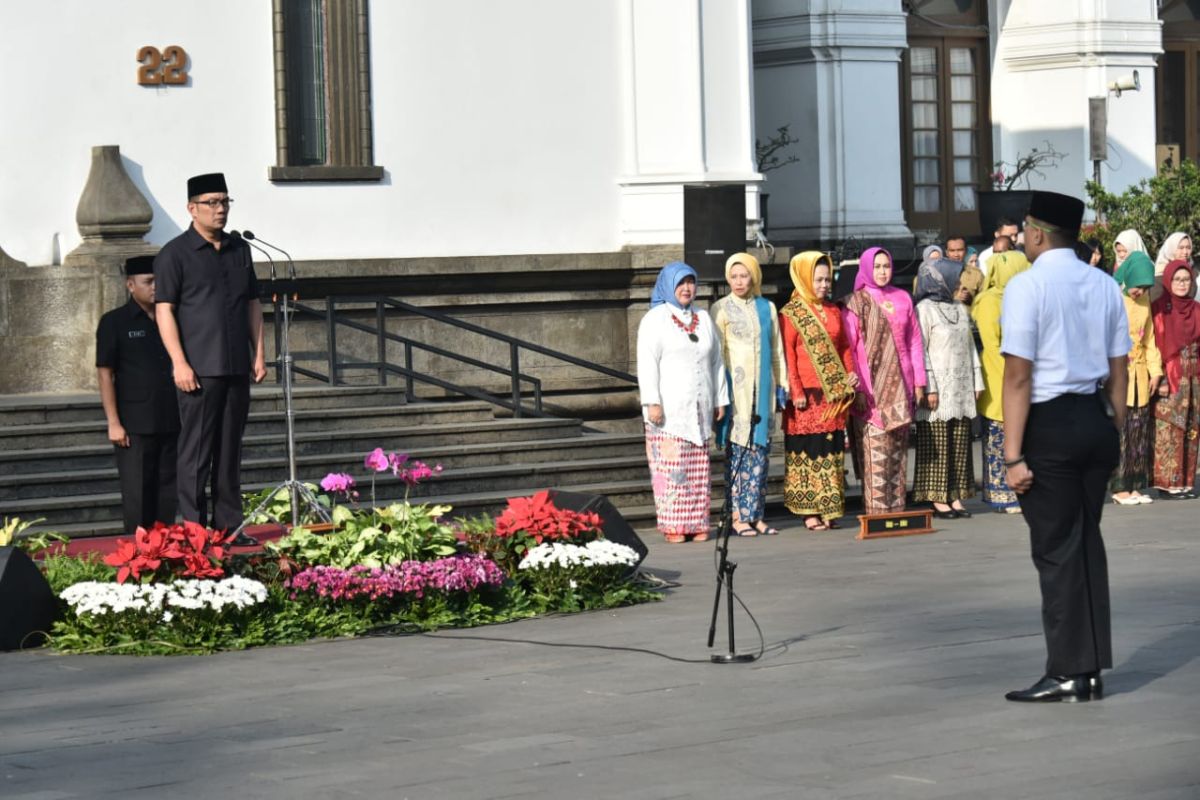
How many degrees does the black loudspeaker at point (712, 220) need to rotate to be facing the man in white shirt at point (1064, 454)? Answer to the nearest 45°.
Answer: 0° — it already faces them

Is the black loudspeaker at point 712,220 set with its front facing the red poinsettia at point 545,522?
yes

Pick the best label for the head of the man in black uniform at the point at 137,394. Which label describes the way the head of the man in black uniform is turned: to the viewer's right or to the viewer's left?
to the viewer's right

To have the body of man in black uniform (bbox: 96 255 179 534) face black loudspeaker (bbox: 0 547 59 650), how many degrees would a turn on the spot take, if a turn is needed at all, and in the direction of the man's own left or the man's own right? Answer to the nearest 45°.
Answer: approximately 45° to the man's own right

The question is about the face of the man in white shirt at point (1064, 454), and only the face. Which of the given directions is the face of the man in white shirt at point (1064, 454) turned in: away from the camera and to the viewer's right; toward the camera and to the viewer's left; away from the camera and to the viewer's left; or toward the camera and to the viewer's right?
away from the camera and to the viewer's left

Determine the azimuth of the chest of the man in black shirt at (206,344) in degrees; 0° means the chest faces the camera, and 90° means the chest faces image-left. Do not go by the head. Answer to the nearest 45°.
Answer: approximately 315°

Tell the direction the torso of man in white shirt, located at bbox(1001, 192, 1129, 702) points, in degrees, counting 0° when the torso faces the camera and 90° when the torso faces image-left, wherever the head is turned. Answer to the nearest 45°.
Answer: approximately 135°

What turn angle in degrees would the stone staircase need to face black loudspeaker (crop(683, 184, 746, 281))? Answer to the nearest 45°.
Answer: approximately 90° to its left

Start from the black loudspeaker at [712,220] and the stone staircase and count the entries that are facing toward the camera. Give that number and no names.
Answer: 2

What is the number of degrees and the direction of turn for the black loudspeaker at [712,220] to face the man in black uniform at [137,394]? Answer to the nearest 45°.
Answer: approximately 45° to its right

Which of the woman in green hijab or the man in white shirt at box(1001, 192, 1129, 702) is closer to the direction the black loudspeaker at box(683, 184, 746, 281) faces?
the man in white shirt

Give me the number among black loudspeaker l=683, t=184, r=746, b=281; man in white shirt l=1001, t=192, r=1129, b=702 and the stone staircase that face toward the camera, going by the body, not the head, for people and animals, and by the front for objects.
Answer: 2

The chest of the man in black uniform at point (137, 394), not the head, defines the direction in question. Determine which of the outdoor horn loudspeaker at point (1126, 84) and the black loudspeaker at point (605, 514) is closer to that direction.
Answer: the black loudspeaker

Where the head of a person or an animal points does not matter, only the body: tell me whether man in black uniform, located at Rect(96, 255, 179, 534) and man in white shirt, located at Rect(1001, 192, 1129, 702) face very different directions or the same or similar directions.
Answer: very different directions
